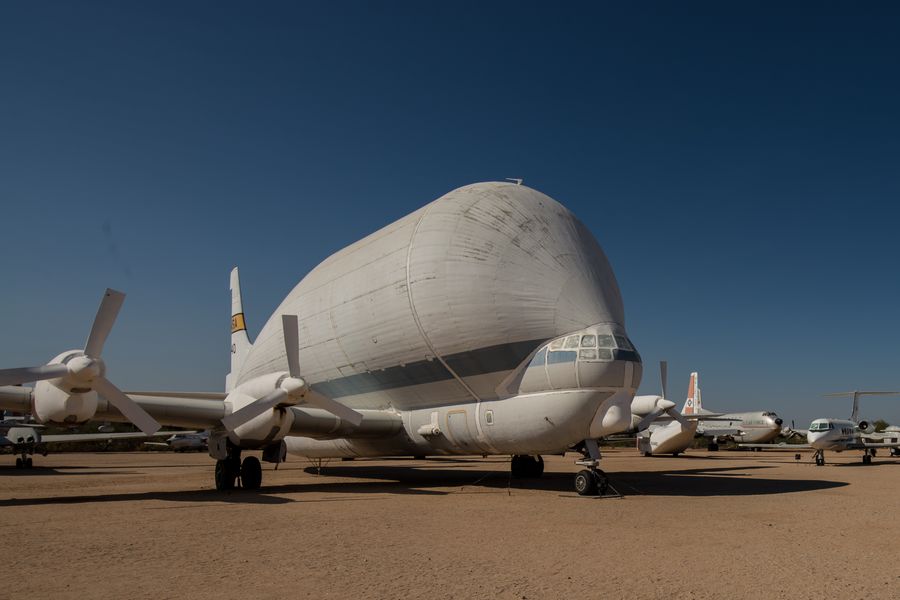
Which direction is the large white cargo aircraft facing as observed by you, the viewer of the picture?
facing the viewer and to the right of the viewer
